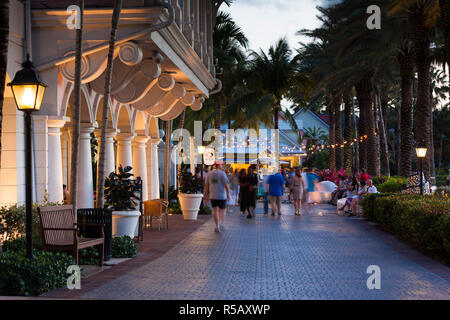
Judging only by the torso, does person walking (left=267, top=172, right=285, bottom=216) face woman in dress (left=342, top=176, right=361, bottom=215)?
no

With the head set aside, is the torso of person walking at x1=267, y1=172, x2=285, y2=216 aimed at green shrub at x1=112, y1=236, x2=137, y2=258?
no

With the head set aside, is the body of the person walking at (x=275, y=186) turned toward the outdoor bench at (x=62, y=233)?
no

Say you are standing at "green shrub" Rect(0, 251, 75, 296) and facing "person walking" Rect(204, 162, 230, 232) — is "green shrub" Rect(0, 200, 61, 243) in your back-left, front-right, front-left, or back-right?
front-left
